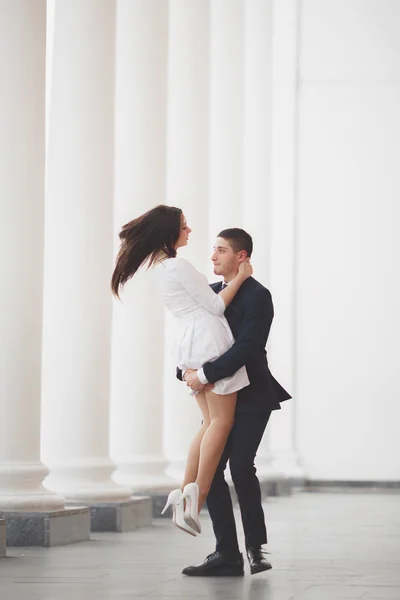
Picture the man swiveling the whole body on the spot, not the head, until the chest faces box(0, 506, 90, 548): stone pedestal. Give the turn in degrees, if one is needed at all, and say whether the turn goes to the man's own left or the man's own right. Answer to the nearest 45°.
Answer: approximately 45° to the man's own right

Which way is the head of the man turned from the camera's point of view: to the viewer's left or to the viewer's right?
to the viewer's left

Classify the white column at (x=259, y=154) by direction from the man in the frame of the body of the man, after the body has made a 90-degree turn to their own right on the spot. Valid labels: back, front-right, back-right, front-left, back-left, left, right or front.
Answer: front

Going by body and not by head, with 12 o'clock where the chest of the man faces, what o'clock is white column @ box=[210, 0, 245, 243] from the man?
The white column is roughly at 3 o'clock from the man.

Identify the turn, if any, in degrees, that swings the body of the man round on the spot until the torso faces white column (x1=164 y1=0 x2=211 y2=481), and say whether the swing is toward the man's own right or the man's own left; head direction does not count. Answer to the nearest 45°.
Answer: approximately 90° to the man's own right

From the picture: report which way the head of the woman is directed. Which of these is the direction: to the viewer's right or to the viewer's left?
to the viewer's right

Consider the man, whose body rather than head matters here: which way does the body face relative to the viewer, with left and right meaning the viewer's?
facing to the left of the viewer

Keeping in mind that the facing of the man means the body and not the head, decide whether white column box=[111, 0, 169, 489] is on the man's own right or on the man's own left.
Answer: on the man's own right

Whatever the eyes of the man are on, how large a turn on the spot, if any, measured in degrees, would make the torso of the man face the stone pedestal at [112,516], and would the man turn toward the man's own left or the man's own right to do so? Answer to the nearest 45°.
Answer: approximately 90° to the man's own right

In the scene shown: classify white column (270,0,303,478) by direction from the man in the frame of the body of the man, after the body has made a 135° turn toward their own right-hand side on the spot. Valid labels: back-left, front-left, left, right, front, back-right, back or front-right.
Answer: front-left

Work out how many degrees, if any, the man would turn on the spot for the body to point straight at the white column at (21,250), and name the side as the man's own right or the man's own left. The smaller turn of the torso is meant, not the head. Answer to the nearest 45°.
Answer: approximately 45° to the man's own right
